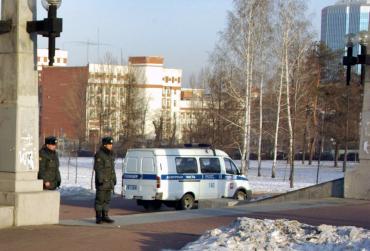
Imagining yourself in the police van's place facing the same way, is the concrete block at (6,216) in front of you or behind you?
behind

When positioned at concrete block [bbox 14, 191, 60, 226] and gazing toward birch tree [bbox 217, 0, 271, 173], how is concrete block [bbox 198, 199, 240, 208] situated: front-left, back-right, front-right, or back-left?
front-right

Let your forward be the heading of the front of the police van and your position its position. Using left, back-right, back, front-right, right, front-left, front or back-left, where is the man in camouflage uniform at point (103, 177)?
back-right

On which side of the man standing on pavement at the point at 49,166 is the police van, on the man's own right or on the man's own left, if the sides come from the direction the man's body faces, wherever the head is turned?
on the man's own left

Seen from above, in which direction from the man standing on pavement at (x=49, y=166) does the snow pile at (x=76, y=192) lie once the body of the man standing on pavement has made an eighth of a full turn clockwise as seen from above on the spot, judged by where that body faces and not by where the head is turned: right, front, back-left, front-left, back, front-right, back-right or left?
back

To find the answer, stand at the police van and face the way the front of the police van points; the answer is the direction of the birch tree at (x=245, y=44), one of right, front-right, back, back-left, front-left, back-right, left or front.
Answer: front-left

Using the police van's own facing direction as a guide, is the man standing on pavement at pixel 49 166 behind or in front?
behind

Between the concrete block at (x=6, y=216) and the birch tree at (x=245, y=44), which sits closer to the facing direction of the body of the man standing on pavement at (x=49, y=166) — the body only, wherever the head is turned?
the concrete block

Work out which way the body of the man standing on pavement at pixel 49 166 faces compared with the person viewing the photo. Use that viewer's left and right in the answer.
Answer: facing the viewer and to the right of the viewer

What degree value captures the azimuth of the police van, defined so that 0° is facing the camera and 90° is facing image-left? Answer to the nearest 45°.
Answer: approximately 225°

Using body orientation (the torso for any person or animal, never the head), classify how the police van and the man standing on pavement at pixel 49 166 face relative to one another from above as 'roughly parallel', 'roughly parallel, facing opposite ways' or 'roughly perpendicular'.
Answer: roughly perpendicular

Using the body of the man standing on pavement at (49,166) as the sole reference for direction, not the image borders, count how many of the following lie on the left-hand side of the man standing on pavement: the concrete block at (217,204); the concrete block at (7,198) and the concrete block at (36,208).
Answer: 1

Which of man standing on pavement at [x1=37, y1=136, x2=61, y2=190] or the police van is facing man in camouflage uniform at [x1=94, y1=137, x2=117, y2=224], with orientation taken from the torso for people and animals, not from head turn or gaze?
the man standing on pavement
